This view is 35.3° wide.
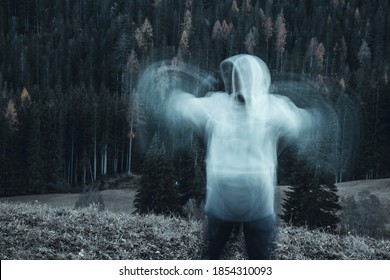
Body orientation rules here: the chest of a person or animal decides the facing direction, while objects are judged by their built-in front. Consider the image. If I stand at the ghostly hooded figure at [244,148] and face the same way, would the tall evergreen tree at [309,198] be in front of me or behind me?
behind

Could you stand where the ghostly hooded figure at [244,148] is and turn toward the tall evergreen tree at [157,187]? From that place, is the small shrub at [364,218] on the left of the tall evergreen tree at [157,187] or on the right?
right

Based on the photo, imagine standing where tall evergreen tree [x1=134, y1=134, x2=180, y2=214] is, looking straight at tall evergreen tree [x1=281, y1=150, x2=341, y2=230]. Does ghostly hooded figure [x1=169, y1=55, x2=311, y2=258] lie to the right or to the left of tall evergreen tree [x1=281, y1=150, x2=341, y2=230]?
right

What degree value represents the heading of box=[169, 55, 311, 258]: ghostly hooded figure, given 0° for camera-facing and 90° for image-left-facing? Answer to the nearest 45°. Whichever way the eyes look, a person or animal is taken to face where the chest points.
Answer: approximately 0°

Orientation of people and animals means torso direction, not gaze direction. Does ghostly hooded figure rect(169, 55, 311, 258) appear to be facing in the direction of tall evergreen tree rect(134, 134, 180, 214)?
no

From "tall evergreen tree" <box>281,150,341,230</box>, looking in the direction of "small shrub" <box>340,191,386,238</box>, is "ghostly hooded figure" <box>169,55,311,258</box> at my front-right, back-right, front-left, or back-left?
back-right
